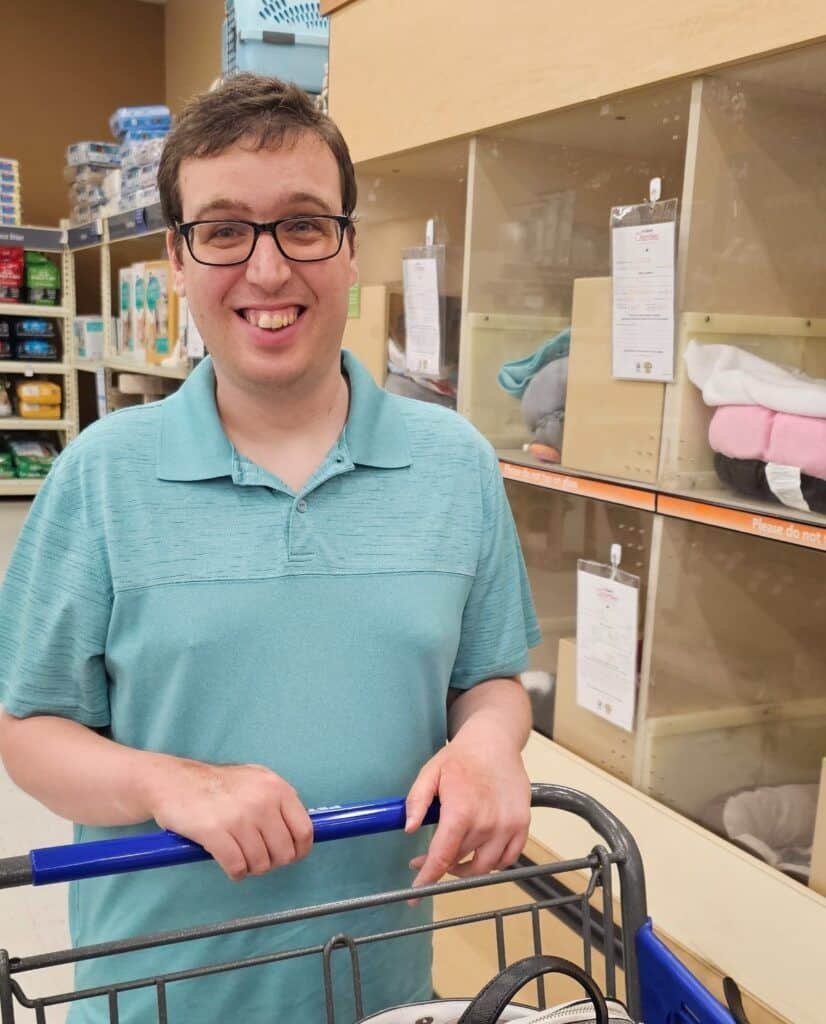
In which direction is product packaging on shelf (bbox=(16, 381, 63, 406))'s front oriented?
toward the camera

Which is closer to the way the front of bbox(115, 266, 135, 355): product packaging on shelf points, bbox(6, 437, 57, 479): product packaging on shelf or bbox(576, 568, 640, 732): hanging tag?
the hanging tag

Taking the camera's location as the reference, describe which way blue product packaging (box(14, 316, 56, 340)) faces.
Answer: facing the viewer

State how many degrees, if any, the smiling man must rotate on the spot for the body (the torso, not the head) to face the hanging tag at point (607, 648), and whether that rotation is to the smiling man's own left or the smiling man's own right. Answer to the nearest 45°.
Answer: approximately 135° to the smiling man's own left

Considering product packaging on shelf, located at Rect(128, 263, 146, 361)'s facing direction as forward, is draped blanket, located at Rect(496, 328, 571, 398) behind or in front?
in front

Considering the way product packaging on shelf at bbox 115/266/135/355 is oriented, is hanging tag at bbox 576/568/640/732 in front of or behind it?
in front

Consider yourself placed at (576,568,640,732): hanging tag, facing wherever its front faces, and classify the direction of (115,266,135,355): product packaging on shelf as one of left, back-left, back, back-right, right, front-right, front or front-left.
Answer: right

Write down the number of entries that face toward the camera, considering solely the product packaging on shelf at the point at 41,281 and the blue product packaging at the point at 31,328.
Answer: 2

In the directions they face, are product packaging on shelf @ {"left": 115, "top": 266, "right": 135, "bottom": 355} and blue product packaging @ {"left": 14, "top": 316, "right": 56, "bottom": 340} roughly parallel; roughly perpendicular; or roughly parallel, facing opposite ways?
roughly parallel

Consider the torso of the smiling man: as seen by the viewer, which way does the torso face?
toward the camera

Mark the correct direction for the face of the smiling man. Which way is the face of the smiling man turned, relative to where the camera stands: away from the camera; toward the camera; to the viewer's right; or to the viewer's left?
toward the camera
